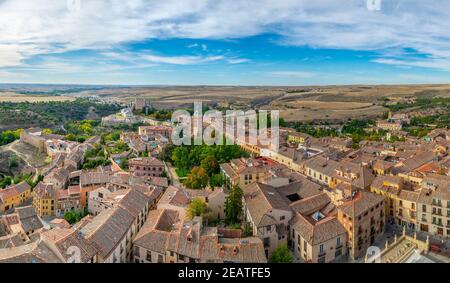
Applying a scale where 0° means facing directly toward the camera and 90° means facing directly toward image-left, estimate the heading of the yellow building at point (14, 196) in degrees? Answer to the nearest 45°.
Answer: approximately 315°

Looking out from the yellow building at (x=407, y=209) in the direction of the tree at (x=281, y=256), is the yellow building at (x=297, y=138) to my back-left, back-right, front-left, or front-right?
back-right
